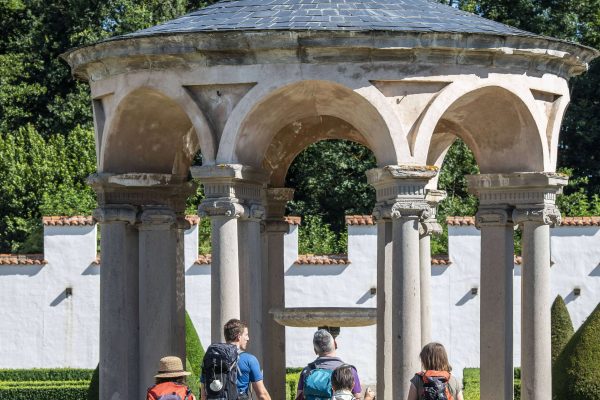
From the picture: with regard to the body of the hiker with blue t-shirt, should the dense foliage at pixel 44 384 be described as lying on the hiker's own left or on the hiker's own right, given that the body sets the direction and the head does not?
on the hiker's own left

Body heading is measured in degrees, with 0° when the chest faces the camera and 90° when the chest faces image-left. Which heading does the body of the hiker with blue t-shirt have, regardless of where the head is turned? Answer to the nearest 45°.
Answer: approximately 225°

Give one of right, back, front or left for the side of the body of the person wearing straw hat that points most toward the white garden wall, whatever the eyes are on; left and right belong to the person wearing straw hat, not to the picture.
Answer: front

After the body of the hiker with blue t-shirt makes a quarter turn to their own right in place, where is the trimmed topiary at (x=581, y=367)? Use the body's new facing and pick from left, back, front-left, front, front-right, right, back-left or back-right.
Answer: left

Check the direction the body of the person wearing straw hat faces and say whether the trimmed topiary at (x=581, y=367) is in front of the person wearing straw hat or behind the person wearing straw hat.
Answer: in front

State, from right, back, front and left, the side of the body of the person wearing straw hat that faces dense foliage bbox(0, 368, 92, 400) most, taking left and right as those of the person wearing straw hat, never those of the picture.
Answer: front

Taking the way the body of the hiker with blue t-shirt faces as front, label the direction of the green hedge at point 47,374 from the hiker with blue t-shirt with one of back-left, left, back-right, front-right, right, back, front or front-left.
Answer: front-left

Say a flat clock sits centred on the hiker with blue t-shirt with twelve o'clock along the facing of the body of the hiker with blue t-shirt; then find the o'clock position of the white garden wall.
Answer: The white garden wall is roughly at 11 o'clock from the hiker with blue t-shirt.

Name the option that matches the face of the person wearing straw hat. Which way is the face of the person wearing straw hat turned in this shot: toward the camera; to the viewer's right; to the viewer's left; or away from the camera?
away from the camera

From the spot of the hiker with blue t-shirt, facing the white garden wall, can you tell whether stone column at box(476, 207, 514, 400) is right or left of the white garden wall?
right

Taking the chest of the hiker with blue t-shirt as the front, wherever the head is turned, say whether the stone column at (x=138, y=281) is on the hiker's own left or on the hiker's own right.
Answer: on the hiker's own left

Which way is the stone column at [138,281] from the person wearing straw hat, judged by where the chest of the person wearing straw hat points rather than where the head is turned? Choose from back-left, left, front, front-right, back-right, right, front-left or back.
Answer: front

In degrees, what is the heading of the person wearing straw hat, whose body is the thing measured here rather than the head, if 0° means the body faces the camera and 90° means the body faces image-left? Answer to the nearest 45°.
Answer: approximately 180°

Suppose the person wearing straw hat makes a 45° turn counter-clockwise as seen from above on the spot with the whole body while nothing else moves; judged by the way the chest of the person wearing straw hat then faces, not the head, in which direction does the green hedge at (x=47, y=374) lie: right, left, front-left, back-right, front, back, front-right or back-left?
front-right

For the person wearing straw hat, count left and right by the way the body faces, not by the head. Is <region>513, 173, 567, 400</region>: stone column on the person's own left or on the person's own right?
on the person's own right

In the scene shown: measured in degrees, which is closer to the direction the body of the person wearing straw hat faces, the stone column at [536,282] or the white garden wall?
the white garden wall
